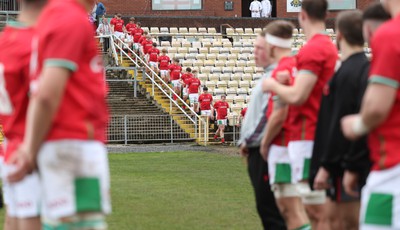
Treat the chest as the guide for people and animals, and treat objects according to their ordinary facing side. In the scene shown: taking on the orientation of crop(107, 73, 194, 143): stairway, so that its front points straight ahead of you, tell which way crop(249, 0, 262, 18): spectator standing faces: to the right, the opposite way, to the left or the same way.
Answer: the same way

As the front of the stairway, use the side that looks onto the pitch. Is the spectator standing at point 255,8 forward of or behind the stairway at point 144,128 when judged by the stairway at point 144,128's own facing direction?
behind

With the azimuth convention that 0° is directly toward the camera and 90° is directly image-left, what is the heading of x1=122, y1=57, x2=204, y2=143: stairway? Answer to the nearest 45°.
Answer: approximately 315°

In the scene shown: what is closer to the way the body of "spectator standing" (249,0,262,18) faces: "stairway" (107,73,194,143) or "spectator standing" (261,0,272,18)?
the stairway

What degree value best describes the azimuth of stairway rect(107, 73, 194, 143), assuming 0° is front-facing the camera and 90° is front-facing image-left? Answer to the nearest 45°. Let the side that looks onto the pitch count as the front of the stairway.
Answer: approximately 0°

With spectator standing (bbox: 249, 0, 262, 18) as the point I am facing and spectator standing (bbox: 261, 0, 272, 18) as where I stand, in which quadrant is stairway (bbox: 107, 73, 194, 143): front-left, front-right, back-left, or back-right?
front-left

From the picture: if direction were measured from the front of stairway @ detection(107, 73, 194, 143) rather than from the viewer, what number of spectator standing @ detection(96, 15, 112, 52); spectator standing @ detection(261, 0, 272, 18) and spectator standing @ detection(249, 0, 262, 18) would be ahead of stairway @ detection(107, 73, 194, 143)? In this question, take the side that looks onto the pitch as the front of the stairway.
0

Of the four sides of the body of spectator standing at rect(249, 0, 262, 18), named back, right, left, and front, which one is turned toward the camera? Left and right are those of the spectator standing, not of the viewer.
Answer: front

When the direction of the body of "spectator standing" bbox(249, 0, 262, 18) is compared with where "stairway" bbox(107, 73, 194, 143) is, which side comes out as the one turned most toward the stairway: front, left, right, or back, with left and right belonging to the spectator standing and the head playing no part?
front

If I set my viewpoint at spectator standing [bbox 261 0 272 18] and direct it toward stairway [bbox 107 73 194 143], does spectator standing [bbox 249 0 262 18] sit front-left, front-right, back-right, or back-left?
front-right

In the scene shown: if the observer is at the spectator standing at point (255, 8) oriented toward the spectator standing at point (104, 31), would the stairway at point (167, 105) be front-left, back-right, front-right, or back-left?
front-left
